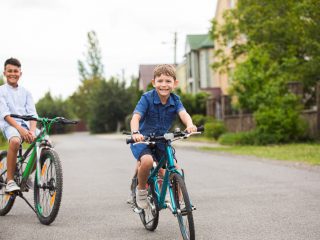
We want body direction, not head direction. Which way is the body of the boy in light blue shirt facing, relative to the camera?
toward the camera

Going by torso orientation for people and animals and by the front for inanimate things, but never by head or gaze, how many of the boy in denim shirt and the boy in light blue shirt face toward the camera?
2

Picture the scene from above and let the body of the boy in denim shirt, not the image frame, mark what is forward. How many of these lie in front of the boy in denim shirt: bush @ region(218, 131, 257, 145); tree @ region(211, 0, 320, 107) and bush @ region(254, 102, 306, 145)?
0

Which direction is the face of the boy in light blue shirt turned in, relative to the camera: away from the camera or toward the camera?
toward the camera

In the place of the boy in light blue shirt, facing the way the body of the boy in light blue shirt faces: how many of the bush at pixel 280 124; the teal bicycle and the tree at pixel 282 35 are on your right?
0

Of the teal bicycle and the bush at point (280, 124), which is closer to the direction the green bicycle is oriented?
the teal bicycle

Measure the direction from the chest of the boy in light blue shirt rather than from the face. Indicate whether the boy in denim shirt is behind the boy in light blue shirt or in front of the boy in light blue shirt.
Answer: in front

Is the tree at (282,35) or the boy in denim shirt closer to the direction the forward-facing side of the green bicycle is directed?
the boy in denim shirt

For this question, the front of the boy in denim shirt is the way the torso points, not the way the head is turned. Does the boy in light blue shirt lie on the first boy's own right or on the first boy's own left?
on the first boy's own right

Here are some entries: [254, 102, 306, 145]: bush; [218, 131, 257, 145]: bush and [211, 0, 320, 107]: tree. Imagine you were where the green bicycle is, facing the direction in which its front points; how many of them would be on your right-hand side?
0

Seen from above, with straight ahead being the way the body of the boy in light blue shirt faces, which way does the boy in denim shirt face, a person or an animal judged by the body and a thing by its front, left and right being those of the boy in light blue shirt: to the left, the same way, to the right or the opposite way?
the same way

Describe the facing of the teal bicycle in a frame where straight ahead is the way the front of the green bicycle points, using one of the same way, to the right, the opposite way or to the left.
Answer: the same way
